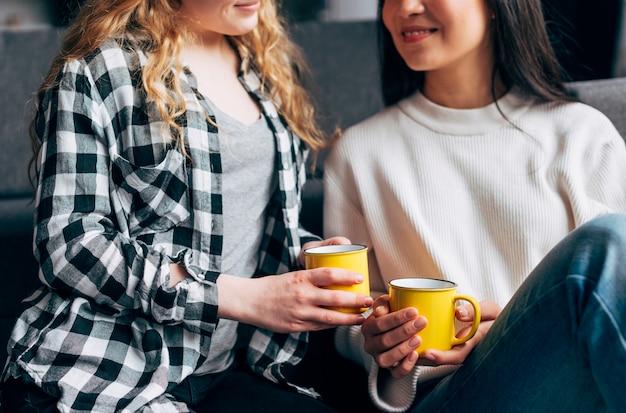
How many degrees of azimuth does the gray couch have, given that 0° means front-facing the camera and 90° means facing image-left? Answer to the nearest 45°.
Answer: approximately 0°

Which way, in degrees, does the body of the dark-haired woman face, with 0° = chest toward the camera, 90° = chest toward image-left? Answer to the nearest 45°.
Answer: approximately 45°
